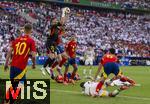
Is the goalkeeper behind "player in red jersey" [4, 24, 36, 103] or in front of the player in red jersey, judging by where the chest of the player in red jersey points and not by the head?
in front

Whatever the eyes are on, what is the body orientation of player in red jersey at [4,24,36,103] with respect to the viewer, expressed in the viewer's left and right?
facing away from the viewer and to the right of the viewer

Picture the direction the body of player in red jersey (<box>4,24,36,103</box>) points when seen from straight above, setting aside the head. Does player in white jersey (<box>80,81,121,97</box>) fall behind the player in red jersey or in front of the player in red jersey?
in front
